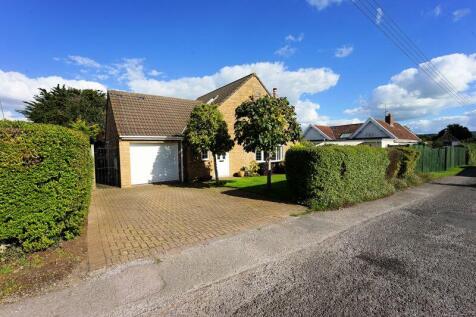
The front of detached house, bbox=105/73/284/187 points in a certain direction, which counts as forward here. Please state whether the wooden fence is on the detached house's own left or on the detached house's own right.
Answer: on the detached house's own left

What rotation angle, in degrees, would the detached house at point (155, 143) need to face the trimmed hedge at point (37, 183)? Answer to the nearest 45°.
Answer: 0° — it already faces it

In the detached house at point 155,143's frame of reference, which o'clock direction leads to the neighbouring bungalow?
The neighbouring bungalow is roughly at 8 o'clock from the detached house.

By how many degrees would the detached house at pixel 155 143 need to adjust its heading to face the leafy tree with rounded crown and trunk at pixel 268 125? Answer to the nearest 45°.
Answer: approximately 45° to its left

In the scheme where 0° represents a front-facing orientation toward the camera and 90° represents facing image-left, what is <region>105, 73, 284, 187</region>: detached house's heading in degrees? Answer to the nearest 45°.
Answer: approximately 0°

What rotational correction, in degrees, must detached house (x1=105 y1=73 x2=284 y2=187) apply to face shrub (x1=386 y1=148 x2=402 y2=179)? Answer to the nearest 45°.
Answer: approximately 90° to its left

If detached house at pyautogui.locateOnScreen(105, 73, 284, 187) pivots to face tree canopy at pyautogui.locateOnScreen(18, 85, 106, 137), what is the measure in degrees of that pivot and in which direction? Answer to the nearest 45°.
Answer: approximately 135° to its right

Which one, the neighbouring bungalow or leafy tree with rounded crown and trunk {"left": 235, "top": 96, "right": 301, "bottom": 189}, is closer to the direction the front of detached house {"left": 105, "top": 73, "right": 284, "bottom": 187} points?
the leafy tree with rounded crown and trunk

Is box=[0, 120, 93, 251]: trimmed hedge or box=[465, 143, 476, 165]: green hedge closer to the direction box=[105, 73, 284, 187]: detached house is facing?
the trimmed hedge

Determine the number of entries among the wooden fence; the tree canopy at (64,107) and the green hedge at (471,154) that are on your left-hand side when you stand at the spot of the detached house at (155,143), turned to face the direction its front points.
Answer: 2

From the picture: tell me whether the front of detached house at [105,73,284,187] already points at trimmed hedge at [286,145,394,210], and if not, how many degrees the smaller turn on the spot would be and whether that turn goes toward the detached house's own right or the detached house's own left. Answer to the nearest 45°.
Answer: approximately 45° to the detached house's own left

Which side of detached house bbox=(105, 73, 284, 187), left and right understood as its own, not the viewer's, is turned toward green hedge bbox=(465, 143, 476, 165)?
left
